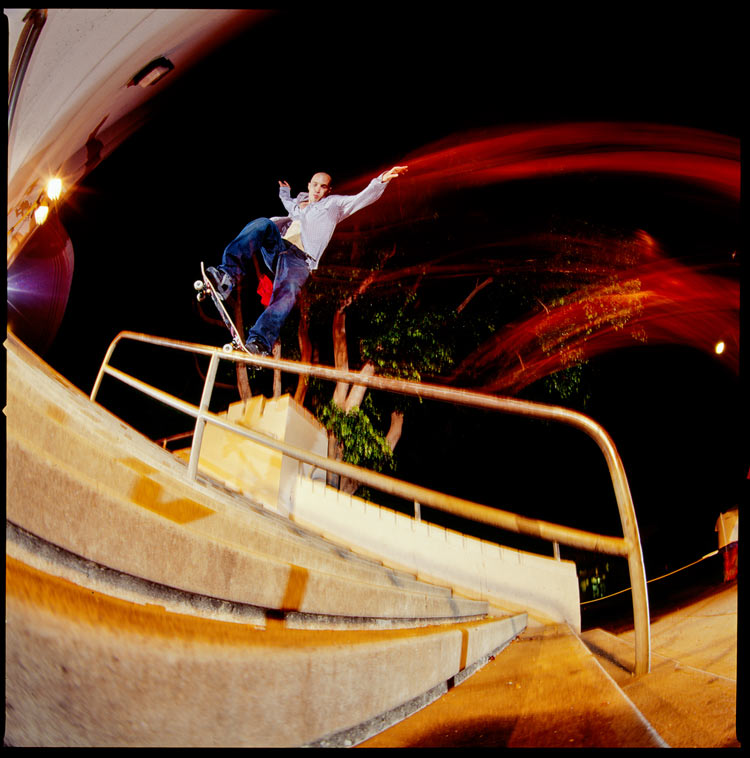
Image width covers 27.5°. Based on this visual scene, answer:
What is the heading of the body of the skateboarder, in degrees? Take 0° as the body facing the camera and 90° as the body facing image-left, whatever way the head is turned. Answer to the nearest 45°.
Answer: approximately 45°
